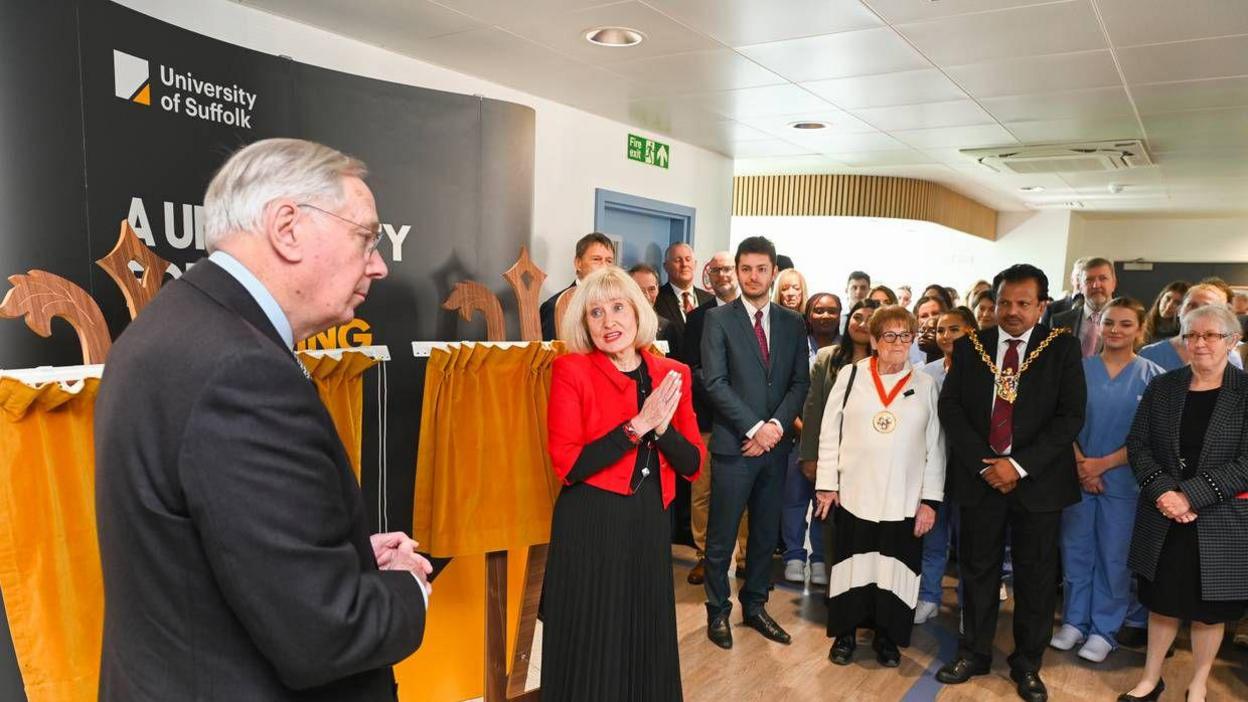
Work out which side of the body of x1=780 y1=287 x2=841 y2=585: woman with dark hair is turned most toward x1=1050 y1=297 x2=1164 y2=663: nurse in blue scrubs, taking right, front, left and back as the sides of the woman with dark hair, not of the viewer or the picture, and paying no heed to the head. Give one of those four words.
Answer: left

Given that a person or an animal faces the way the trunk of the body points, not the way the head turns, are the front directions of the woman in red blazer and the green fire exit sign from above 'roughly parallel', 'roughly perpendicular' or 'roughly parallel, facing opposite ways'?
roughly parallel

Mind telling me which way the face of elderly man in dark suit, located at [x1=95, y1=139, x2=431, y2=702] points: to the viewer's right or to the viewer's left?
to the viewer's right

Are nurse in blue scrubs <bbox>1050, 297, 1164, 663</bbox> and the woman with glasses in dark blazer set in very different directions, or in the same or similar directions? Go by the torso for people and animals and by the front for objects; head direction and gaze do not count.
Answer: same or similar directions

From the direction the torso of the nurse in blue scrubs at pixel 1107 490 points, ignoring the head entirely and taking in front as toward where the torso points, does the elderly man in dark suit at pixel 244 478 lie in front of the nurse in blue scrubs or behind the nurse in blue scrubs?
in front

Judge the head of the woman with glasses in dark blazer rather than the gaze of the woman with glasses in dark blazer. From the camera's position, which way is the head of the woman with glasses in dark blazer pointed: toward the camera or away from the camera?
toward the camera

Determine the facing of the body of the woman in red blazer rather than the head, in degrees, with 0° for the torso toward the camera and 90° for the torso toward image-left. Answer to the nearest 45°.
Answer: approximately 315°

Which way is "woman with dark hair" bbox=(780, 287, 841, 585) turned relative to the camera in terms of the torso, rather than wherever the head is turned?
toward the camera

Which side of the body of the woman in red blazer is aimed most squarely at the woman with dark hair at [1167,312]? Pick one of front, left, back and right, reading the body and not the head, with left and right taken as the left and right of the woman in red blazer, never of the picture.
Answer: left

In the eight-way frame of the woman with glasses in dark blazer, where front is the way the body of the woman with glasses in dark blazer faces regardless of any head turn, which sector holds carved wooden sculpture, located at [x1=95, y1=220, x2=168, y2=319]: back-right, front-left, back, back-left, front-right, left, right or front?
front
